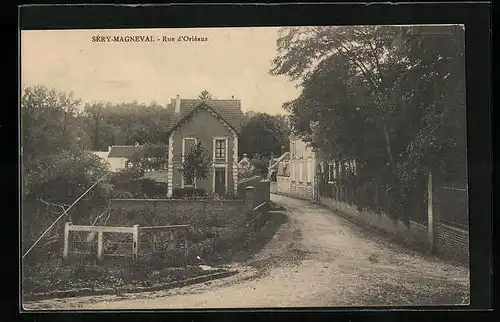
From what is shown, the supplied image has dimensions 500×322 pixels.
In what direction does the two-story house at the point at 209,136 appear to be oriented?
toward the camera

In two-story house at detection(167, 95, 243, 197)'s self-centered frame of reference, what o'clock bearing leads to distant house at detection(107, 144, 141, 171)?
The distant house is roughly at 5 o'clock from the two-story house.

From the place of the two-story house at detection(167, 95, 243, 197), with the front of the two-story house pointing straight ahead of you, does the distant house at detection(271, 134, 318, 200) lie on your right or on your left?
on your left

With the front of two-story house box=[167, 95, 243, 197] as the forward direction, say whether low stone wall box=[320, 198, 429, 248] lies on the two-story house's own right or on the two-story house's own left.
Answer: on the two-story house's own left
